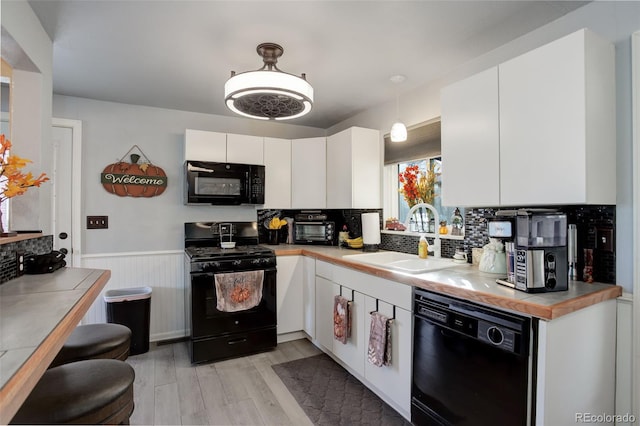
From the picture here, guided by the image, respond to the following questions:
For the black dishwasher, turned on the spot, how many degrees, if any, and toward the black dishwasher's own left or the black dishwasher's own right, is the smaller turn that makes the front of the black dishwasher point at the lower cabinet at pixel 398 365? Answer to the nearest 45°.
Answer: approximately 90° to the black dishwasher's own right

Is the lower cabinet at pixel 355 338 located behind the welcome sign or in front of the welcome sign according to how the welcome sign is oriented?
in front

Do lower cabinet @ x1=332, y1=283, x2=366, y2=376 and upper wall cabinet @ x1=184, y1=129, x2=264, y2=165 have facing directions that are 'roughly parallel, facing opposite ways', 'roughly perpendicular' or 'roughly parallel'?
roughly perpendicular

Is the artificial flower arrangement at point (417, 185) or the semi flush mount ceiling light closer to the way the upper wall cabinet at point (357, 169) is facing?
the semi flush mount ceiling light

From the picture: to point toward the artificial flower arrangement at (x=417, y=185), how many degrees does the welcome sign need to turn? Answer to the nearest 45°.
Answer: approximately 45° to its left

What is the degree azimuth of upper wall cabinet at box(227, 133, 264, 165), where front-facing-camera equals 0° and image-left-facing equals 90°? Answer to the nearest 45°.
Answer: approximately 0°

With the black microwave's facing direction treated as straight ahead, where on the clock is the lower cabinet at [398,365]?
The lower cabinet is roughly at 11 o'clock from the black microwave.

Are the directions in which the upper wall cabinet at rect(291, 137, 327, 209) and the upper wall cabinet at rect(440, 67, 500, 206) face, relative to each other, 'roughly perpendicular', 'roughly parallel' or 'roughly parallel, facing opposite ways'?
roughly perpendicular

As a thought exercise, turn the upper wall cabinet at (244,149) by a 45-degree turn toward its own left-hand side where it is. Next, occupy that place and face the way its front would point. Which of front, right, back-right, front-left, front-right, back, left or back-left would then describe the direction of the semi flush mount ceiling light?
front-right
